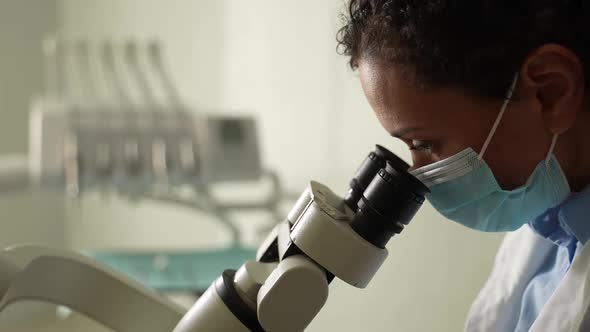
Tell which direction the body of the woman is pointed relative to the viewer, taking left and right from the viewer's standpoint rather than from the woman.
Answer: facing to the left of the viewer

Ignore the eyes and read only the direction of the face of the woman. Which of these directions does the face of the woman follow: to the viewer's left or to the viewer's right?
to the viewer's left

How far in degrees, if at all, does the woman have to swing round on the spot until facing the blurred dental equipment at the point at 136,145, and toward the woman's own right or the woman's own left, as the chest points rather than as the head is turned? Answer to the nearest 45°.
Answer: approximately 45° to the woman's own right
